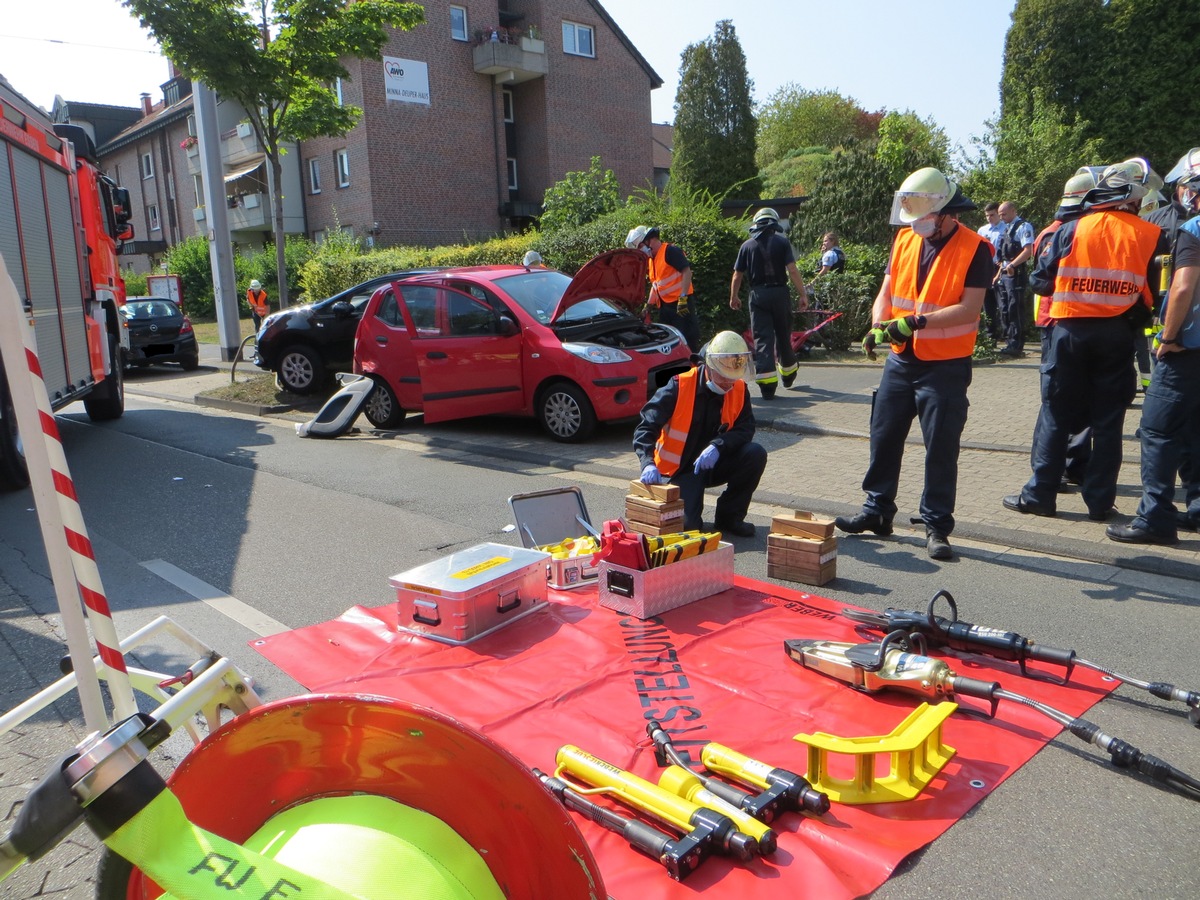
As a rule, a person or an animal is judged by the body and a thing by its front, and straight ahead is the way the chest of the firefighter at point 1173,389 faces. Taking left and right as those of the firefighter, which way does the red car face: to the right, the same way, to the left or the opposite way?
the opposite way

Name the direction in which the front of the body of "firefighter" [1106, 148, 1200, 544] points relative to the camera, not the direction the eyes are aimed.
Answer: to the viewer's left

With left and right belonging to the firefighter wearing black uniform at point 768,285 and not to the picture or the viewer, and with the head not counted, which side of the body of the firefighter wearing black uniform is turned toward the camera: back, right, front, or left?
back

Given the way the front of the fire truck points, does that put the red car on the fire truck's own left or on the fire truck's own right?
on the fire truck's own right

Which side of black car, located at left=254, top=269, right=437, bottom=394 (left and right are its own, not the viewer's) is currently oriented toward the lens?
left

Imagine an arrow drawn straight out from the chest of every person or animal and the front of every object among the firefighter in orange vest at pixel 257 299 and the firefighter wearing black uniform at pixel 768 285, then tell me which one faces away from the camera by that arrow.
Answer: the firefighter wearing black uniform

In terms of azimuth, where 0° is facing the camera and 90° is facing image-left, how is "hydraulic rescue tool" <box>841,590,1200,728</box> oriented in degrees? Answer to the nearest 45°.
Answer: approximately 90°

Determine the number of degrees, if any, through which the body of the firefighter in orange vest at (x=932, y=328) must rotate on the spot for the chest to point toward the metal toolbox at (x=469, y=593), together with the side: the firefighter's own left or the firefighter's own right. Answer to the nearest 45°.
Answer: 0° — they already face it

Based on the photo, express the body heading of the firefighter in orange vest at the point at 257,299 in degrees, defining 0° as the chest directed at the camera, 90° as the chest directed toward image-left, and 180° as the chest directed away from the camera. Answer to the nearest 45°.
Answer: approximately 0°

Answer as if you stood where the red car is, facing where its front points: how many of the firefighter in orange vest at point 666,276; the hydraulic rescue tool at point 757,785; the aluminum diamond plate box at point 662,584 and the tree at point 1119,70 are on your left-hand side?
2

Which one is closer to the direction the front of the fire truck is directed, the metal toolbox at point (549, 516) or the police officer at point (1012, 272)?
the police officer

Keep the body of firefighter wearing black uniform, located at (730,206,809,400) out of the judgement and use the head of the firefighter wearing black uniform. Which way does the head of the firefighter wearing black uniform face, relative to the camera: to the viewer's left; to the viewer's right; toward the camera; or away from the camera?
away from the camera

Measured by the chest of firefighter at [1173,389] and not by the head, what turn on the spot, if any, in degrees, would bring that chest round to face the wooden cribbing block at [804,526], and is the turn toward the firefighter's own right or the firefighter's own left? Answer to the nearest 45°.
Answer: approximately 45° to the firefighter's own left

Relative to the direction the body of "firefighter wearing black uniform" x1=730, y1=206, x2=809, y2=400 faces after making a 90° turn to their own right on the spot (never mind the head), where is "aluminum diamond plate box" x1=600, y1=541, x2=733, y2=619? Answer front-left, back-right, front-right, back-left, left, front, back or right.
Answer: right

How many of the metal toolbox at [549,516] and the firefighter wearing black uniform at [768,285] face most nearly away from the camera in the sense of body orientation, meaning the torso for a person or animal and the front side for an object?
1
